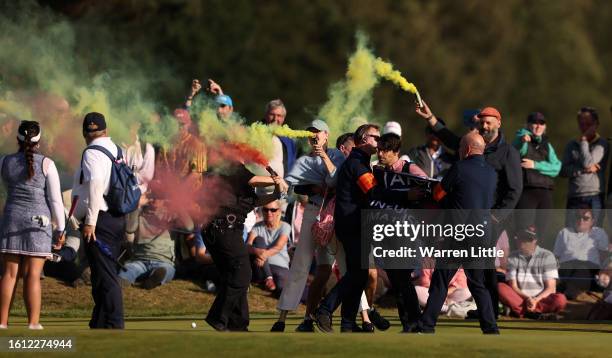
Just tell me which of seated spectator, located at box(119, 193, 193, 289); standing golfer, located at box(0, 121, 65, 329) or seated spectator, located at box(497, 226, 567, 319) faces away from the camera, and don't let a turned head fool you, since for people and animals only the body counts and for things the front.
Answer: the standing golfer

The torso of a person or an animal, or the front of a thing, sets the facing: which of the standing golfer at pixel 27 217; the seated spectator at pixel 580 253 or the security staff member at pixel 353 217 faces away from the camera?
the standing golfer

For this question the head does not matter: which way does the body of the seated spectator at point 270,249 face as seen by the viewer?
toward the camera

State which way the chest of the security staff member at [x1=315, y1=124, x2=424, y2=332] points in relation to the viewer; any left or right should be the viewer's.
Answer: facing to the right of the viewer

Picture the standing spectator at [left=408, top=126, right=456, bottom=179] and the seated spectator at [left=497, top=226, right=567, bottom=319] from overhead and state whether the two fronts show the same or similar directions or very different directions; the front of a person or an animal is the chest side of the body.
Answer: same or similar directions

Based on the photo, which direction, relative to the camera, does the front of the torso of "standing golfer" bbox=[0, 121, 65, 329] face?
away from the camera

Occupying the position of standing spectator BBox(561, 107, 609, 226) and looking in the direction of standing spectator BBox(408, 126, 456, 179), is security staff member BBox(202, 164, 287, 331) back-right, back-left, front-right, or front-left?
front-left

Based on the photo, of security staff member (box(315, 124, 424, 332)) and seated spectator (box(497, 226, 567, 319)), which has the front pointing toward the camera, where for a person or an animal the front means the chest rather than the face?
the seated spectator

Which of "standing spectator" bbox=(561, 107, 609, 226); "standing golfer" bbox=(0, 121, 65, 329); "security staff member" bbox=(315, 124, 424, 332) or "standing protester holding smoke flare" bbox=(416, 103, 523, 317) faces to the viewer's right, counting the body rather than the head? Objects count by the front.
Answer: the security staff member

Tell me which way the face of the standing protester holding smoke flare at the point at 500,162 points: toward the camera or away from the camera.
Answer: toward the camera

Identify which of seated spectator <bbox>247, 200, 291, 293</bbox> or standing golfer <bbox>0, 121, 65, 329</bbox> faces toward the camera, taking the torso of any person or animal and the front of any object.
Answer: the seated spectator

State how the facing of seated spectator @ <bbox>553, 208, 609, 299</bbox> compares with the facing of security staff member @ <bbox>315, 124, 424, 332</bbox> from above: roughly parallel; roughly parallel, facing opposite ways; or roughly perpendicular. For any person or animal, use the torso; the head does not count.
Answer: roughly perpendicular
